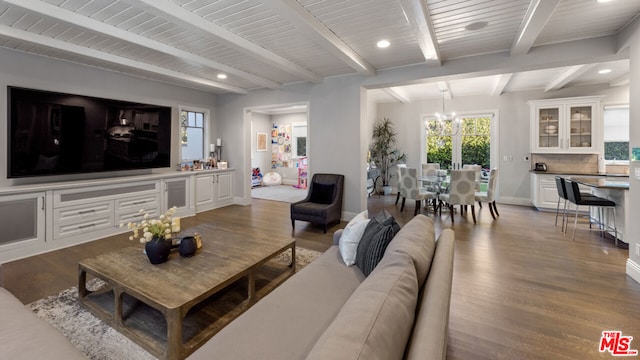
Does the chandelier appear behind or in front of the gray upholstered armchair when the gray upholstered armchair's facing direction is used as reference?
behind

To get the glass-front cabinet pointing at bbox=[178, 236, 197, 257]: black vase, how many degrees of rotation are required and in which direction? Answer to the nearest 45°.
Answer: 0° — it already faces it

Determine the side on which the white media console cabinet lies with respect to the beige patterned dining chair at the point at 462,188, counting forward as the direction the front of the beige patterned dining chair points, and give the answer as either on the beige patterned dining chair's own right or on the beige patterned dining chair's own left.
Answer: on the beige patterned dining chair's own left

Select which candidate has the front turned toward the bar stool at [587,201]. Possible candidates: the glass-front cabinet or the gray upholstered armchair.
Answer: the glass-front cabinet

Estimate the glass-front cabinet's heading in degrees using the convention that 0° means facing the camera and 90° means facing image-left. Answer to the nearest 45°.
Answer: approximately 0°

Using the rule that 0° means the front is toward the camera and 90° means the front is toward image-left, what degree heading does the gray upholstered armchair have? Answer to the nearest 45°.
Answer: approximately 45°

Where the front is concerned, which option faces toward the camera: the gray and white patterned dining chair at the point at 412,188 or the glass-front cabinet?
the glass-front cabinet

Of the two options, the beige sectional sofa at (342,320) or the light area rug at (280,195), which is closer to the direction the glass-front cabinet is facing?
the beige sectional sofa

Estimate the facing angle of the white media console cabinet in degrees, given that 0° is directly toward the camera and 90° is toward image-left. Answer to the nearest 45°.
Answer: approximately 315°

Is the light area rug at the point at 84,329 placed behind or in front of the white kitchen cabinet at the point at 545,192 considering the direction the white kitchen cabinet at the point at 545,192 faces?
in front

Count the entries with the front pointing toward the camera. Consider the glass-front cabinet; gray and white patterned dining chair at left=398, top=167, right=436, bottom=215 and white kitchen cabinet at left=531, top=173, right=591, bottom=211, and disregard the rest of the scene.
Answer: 2

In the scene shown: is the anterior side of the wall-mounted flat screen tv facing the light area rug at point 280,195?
no

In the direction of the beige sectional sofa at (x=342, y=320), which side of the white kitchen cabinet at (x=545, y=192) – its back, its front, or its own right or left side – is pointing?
front

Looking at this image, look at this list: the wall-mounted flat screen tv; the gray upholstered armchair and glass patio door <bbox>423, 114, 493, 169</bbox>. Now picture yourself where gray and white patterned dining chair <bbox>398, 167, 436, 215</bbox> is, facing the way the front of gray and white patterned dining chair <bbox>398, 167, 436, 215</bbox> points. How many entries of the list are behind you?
2

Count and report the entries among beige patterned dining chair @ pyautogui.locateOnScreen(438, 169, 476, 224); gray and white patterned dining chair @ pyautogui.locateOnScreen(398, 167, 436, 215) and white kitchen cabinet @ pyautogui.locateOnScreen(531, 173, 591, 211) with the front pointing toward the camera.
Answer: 1

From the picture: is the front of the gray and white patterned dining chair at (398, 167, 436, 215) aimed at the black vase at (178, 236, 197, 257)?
no
